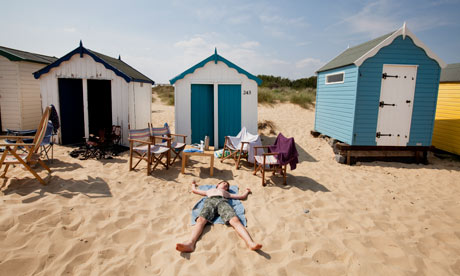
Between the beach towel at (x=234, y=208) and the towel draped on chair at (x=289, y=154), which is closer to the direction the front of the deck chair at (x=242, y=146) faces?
the beach towel

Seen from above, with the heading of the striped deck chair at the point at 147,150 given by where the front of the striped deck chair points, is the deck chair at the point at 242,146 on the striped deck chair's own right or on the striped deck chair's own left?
on the striped deck chair's own left

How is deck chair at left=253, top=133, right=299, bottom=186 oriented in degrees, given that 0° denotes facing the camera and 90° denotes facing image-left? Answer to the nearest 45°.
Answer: approximately 45°

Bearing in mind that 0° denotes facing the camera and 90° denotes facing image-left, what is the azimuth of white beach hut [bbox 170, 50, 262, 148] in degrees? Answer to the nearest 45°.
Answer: approximately 0°

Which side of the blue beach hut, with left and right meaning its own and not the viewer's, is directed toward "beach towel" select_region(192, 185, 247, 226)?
right

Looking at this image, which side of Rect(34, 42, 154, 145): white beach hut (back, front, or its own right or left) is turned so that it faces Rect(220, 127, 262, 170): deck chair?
left

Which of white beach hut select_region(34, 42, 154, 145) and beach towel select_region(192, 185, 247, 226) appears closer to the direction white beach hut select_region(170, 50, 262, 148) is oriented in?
the beach towel

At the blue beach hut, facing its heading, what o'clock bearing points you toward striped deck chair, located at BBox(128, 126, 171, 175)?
The striped deck chair is roughly at 3 o'clock from the blue beach hut.

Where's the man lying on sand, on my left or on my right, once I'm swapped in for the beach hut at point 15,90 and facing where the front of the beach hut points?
on my left
